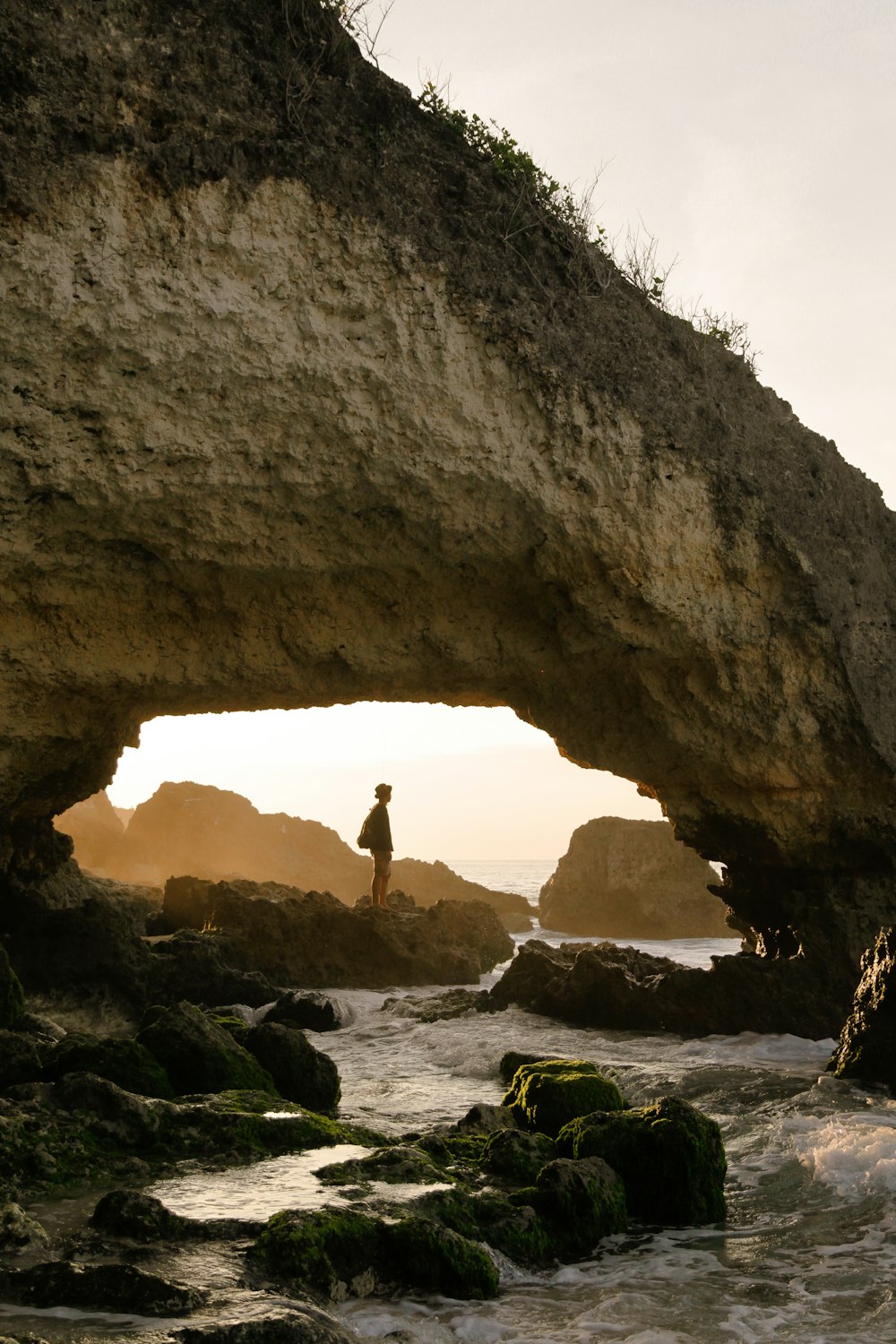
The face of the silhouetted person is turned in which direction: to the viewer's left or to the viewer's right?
to the viewer's right

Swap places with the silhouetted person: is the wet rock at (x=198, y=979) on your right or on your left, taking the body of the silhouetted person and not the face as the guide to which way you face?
on your right

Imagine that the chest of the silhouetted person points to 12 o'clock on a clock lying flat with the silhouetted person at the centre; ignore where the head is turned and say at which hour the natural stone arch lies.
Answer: The natural stone arch is roughly at 3 o'clock from the silhouetted person.

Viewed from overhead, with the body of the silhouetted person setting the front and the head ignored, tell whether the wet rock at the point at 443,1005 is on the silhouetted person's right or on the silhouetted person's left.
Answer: on the silhouetted person's right

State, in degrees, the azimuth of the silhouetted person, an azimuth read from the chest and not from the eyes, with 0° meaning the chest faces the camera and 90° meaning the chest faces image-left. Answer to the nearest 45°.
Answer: approximately 270°

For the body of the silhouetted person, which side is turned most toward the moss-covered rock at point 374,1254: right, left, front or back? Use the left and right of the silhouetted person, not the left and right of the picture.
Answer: right

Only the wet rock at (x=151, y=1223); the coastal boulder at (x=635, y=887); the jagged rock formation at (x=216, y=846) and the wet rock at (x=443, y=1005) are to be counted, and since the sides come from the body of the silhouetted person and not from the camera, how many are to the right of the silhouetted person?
2

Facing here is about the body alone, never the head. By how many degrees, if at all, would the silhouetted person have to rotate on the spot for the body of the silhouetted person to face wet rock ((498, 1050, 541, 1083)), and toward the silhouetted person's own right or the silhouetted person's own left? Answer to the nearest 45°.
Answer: approximately 90° to the silhouetted person's own right

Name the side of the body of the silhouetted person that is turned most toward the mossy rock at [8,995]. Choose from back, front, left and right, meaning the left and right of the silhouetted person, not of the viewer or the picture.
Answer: right

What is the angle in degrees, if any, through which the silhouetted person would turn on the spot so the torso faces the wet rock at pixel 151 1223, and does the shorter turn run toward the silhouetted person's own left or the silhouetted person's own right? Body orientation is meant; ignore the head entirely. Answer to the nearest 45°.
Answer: approximately 90° to the silhouetted person's own right

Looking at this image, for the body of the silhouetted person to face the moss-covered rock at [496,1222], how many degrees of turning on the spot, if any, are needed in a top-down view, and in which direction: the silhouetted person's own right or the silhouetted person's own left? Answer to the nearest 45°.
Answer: approximately 90° to the silhouetted person's own right
